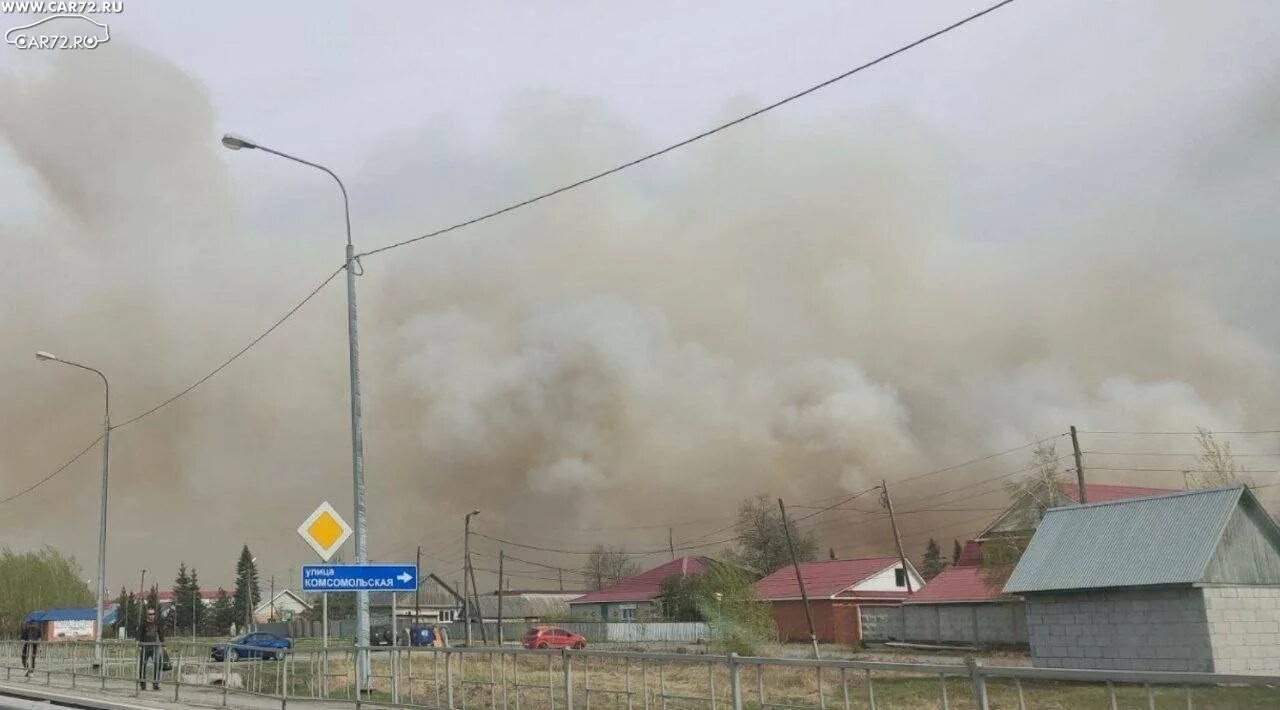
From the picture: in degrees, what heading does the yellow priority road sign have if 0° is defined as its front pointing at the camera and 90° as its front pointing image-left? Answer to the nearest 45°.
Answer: approximately 0°

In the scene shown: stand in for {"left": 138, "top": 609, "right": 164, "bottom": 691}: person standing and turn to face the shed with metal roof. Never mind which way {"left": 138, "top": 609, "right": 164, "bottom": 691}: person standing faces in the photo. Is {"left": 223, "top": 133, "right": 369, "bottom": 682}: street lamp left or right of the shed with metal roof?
right

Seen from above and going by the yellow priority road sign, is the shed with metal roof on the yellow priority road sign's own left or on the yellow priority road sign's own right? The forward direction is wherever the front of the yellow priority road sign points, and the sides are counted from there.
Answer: on the yellow priority road sign's own left
